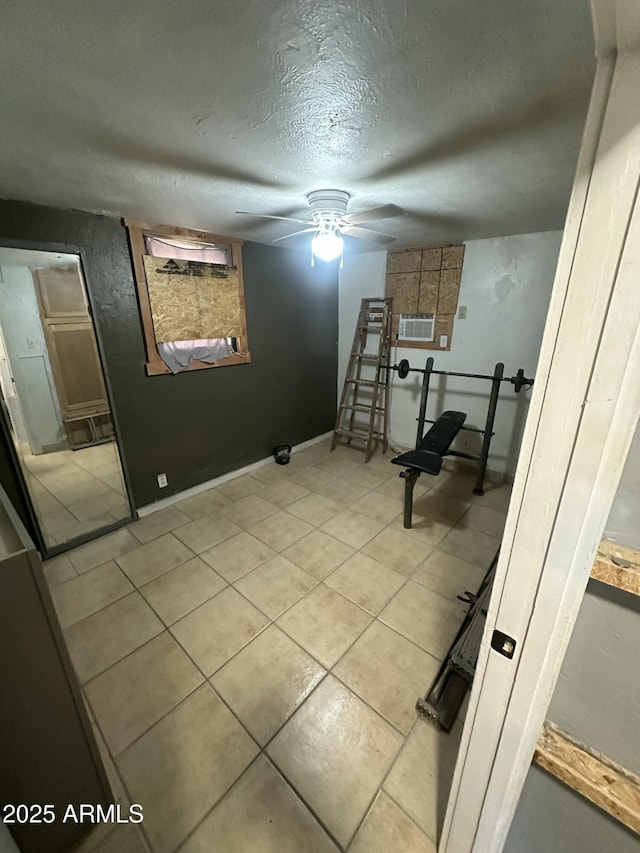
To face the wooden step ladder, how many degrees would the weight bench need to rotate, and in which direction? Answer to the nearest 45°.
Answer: approximately 90° to its right

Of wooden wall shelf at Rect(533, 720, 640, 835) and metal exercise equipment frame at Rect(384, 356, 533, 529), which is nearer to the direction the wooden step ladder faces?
the wooden wall shelf

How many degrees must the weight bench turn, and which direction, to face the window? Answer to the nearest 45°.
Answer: approximately 45° to its right

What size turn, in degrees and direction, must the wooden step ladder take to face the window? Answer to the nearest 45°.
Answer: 0° — it already faces it

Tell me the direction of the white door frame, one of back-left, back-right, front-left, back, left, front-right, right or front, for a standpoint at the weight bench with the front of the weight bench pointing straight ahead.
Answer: front-left

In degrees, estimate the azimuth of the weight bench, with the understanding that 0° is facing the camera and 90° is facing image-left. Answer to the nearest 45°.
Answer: approximately 45°

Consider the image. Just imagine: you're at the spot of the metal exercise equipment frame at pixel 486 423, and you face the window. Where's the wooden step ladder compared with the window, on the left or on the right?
right

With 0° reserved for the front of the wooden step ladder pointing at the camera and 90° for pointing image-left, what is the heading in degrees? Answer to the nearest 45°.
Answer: approximately 45°

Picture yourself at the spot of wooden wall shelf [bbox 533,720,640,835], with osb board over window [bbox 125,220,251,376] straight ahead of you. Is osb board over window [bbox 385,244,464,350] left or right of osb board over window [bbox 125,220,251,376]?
right

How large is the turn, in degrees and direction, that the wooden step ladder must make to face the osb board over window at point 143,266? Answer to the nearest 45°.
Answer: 0° — it already faces it

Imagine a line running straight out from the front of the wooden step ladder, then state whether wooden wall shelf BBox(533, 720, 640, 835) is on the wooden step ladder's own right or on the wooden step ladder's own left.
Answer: on the wooden step ladder's own left

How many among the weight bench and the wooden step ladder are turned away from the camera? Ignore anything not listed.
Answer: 0

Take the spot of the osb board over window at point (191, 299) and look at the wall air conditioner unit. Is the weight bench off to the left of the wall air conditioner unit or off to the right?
right
